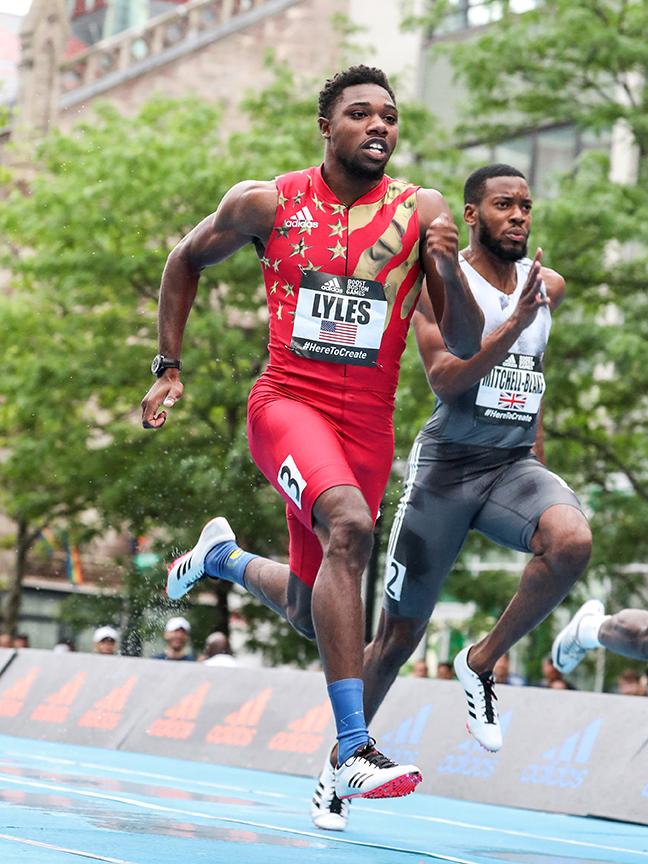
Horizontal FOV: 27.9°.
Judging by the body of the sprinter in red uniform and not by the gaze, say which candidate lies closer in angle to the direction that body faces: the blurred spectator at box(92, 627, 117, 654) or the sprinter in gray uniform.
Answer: the sprinter in gray uniform

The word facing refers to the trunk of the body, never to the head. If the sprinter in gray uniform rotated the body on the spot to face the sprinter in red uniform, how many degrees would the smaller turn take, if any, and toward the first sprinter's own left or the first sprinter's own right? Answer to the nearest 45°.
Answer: approximately 90° to the first sprinter's own right

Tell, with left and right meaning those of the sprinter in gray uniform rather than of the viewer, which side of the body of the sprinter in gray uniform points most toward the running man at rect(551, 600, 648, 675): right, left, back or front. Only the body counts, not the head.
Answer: left

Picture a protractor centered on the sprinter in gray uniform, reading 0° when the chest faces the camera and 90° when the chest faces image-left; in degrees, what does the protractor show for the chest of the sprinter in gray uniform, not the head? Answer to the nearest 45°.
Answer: approximately 315°

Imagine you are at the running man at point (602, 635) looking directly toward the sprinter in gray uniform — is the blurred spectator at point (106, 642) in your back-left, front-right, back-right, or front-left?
back-right

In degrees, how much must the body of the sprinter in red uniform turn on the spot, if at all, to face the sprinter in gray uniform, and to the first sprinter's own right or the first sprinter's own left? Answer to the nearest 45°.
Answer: approximately 90° to the first sprinter's own left

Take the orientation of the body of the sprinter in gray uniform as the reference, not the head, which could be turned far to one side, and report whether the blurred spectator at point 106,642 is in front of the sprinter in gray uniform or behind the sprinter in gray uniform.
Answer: behind

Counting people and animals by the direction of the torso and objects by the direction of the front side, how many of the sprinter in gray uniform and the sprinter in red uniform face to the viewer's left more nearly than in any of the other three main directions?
0

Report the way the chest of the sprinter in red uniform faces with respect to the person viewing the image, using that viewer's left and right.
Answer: facing the viewer and to the right of the viewer

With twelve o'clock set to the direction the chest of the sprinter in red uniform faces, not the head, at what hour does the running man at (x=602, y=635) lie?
The running man is roughly at 9 o'clock from the sprinter in red uniform.
